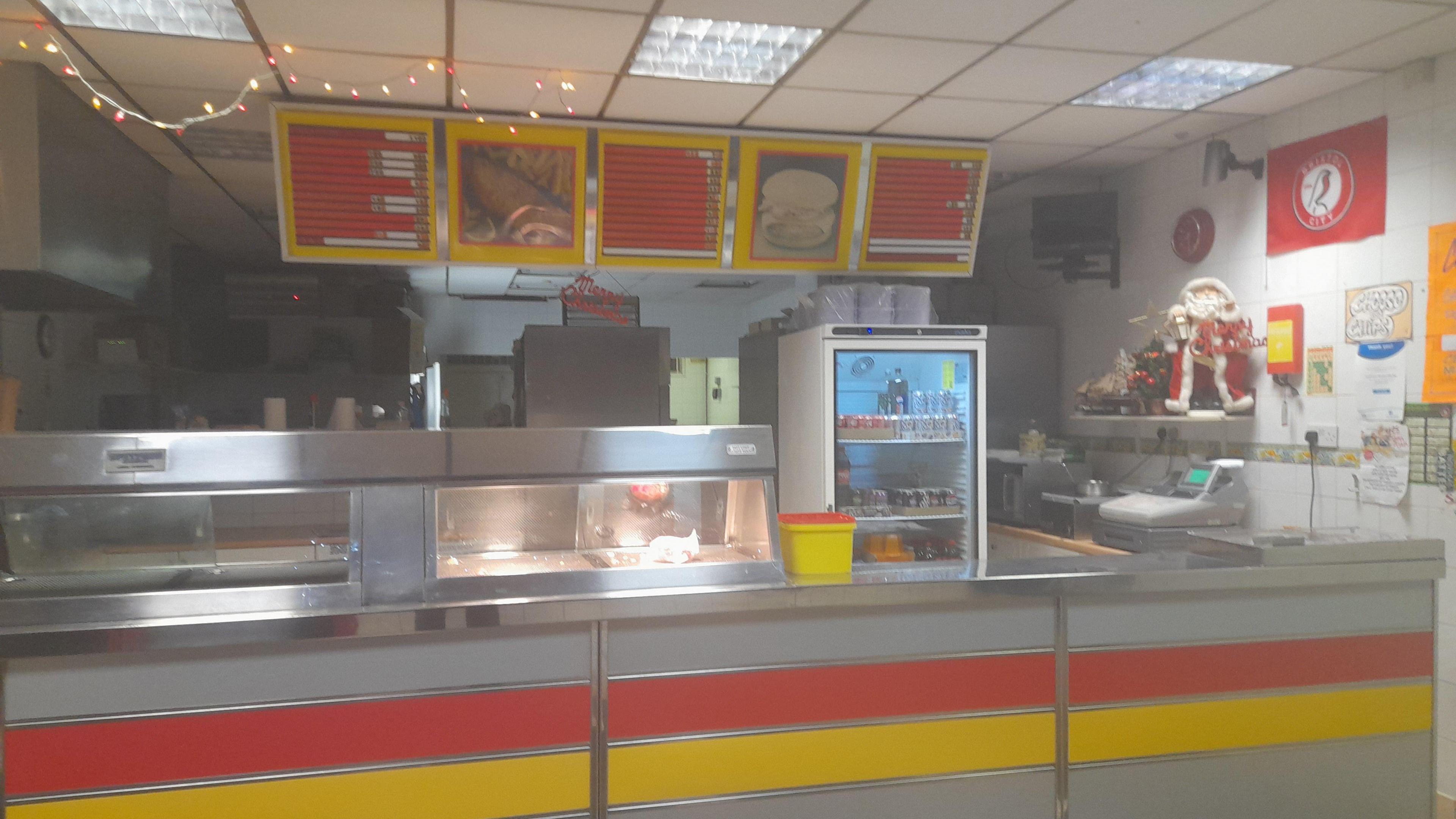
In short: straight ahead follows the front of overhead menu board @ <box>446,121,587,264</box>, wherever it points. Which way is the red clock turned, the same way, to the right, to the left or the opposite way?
to the right

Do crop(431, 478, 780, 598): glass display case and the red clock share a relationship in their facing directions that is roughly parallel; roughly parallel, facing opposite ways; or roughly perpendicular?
roughly perpendicular

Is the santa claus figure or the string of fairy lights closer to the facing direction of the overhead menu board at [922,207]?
the string of fairy lights

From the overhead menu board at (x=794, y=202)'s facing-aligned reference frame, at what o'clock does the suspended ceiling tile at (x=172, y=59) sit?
The suspended ceiling tile is roughly at 2 o'clock from the overhead menu board.

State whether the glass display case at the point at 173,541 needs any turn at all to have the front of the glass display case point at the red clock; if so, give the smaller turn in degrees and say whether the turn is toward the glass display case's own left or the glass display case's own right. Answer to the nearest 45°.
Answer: approximately 90° to the glass display case's own left

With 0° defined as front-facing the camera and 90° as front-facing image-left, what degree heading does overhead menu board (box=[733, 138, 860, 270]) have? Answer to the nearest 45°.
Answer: approximately 0°

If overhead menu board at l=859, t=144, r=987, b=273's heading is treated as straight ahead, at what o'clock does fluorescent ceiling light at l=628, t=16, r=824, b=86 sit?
The fluorescent ceiling light is roughly at 1 o'clock from the overhead menu board.

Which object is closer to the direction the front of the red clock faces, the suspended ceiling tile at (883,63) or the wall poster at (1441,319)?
the suspended ceiling tile
